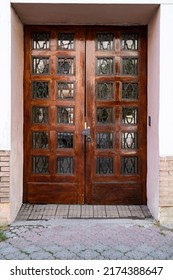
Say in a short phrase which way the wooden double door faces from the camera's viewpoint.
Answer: facing the viewer
